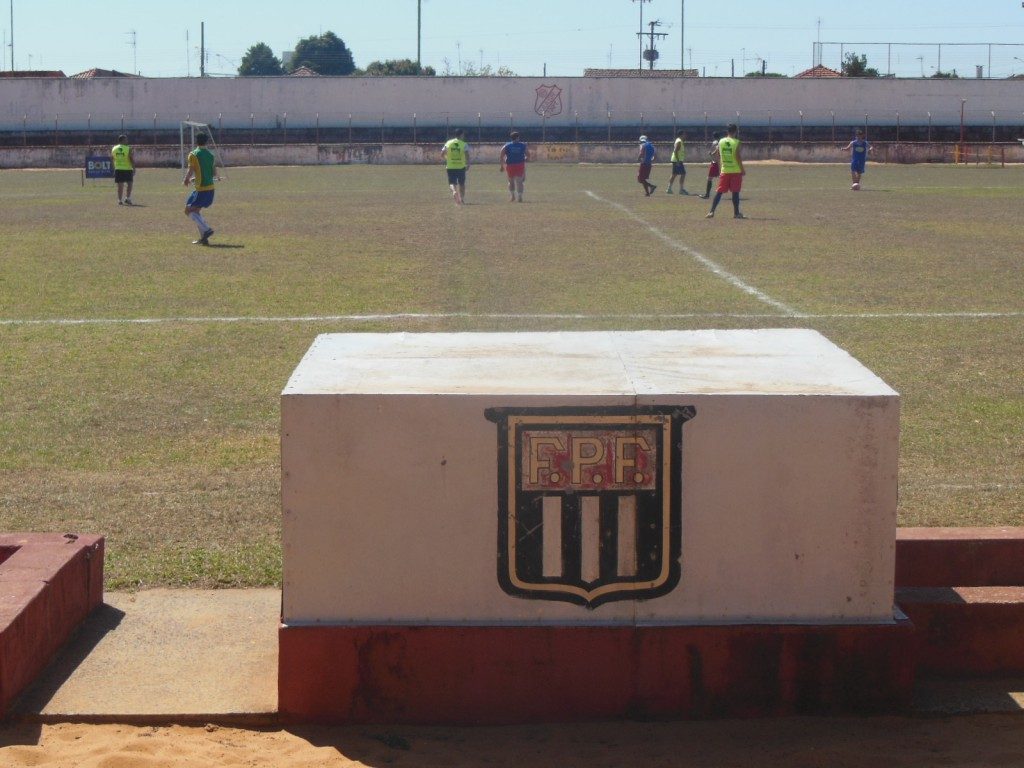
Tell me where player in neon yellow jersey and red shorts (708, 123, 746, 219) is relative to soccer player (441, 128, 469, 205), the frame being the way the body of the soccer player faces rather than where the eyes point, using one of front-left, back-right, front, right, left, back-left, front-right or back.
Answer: back-right

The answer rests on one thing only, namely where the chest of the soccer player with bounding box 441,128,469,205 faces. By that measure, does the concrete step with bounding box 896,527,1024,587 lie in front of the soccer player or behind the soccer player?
behind

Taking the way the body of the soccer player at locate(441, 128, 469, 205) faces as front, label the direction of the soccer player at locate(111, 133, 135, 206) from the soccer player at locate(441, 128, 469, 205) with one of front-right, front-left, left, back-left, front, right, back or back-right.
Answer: left

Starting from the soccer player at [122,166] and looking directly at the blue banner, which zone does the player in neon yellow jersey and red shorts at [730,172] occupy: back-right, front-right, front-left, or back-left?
back-right

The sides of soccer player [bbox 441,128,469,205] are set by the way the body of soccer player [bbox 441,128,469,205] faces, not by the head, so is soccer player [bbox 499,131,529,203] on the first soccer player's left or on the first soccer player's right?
on the first soccer player's right

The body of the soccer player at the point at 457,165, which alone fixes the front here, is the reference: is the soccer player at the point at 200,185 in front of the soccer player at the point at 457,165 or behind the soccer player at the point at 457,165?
behind

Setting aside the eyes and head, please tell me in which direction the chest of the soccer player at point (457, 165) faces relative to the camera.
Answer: away from the camera
